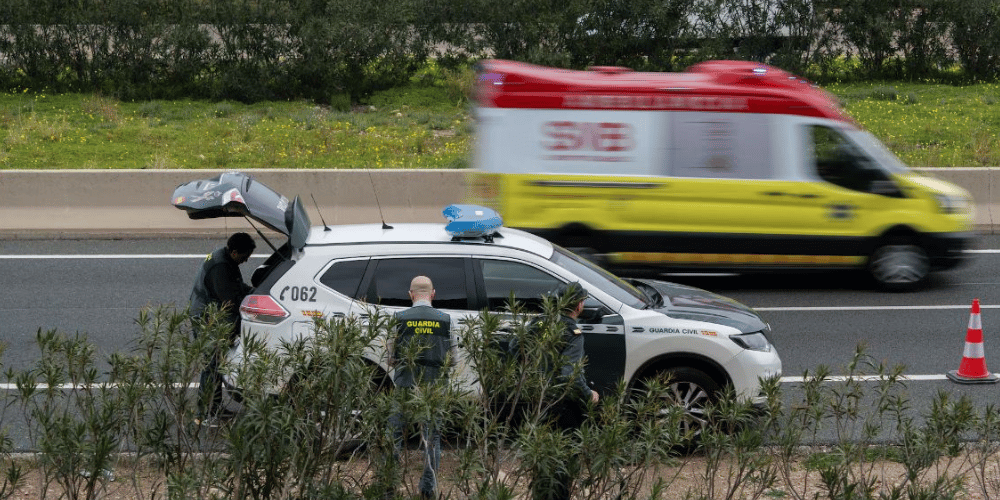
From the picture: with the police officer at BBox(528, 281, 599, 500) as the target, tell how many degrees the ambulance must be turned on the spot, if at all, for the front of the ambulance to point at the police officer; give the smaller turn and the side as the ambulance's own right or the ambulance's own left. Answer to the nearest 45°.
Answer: approximately 90° to the ambulance's own right

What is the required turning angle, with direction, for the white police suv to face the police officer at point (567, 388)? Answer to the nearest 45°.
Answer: approximately 90° to its right

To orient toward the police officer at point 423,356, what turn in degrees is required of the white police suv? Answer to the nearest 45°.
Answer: approximately 90° to its right

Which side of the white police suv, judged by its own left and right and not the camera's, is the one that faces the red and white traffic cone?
front

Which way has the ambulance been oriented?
to the viewer's right

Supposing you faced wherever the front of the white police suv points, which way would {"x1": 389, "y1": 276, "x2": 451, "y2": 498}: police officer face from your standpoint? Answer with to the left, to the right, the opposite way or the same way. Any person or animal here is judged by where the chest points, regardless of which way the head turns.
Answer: to the left

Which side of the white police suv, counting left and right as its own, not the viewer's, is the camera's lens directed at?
right

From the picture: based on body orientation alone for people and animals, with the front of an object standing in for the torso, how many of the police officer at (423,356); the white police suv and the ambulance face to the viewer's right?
2

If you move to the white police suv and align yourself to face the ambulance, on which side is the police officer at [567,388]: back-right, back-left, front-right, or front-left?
back-right

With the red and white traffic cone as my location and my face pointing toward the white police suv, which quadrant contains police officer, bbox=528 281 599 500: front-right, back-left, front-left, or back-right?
front-left

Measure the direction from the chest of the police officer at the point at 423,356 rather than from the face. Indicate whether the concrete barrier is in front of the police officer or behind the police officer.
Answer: in front

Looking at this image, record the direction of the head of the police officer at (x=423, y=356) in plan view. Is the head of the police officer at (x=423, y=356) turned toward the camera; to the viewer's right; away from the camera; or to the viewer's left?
away from the camera

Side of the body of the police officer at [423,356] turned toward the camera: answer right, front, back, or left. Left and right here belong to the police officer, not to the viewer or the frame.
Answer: back

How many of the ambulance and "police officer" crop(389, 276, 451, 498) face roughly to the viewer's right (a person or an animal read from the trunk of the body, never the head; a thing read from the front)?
1

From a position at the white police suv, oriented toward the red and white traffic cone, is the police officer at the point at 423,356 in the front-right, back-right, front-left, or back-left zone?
back-right

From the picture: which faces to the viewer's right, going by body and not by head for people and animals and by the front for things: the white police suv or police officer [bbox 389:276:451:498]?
the white police suv
